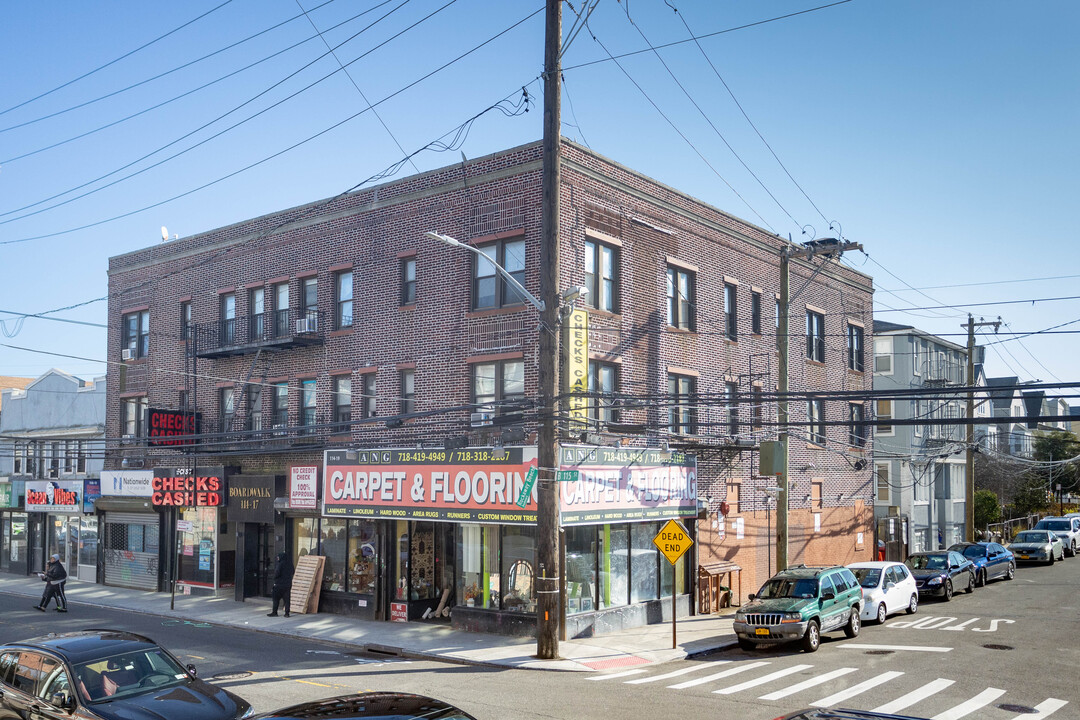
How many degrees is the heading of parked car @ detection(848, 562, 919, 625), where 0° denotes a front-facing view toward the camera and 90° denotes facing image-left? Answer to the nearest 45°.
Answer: approximately 45°

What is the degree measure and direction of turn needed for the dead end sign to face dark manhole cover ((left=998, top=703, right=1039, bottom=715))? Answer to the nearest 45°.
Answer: approximately 45° to its left

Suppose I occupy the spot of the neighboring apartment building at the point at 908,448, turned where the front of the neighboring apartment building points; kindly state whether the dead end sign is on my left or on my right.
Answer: on my right

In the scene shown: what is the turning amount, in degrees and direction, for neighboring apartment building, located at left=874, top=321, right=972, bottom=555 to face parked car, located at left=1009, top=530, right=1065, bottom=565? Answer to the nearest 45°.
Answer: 0° — it already faces it

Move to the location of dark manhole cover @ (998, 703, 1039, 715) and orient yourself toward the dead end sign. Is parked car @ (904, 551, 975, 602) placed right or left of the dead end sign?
right

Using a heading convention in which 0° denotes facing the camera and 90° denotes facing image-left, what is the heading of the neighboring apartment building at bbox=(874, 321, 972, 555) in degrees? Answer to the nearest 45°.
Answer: approximately 315°

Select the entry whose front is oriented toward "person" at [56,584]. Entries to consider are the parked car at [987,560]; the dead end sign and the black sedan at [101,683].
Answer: the parked car

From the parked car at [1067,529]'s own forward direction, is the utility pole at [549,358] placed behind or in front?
in front

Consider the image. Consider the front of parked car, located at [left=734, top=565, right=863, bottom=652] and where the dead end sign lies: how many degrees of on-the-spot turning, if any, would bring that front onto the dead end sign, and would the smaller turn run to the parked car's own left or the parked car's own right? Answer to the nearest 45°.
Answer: approximately 45° to the parked car's own right

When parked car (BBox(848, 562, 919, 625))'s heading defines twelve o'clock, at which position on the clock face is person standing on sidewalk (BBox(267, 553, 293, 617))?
The person standing on sidewalk is roughly at 1 o'clock from the parked car.

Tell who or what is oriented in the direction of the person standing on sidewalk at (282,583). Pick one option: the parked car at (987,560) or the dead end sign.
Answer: the parked car
